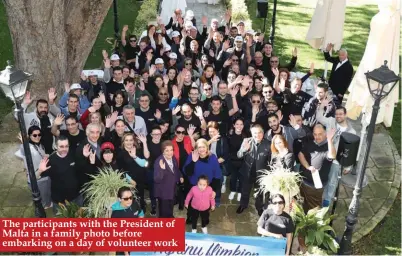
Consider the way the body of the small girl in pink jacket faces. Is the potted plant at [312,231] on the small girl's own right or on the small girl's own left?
on the small girl's own left

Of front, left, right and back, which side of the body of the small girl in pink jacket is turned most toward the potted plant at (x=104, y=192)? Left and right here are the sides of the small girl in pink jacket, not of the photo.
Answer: right

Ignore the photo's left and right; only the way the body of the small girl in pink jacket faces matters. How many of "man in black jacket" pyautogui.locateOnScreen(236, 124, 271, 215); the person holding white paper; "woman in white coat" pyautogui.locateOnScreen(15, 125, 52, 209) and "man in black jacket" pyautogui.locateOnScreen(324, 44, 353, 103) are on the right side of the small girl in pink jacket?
1

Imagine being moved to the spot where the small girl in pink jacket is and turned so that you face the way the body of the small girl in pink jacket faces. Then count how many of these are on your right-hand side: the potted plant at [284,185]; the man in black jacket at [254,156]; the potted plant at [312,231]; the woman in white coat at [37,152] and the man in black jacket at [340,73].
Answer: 1

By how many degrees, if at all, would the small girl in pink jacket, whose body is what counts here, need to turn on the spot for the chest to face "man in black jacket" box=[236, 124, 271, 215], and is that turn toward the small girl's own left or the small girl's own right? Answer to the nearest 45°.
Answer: approximately 135° to the small girl's own left

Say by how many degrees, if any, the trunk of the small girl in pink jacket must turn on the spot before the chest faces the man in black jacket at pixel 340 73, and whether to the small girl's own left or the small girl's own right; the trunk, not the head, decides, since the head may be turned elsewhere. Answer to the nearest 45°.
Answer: approximately 135° to the small girl's own left

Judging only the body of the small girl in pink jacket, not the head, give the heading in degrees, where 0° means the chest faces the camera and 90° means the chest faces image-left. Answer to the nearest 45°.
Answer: approximately 0°

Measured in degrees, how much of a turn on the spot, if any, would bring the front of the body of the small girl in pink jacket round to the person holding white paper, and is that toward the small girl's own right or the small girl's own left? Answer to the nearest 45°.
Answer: approximately 90° to the small girl's own left
